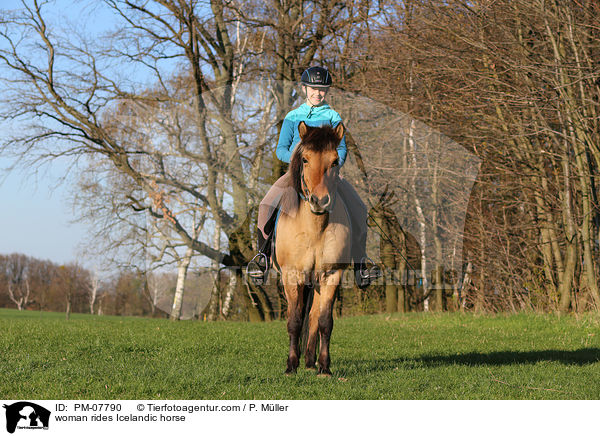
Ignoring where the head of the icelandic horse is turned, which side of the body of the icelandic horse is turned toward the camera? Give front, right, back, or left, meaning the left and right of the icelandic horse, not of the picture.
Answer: front

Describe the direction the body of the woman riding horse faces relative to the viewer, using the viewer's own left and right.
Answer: facing the viewer

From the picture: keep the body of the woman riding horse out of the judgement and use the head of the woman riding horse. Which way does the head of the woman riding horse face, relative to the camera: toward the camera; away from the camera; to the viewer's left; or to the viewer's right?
toward the camera
